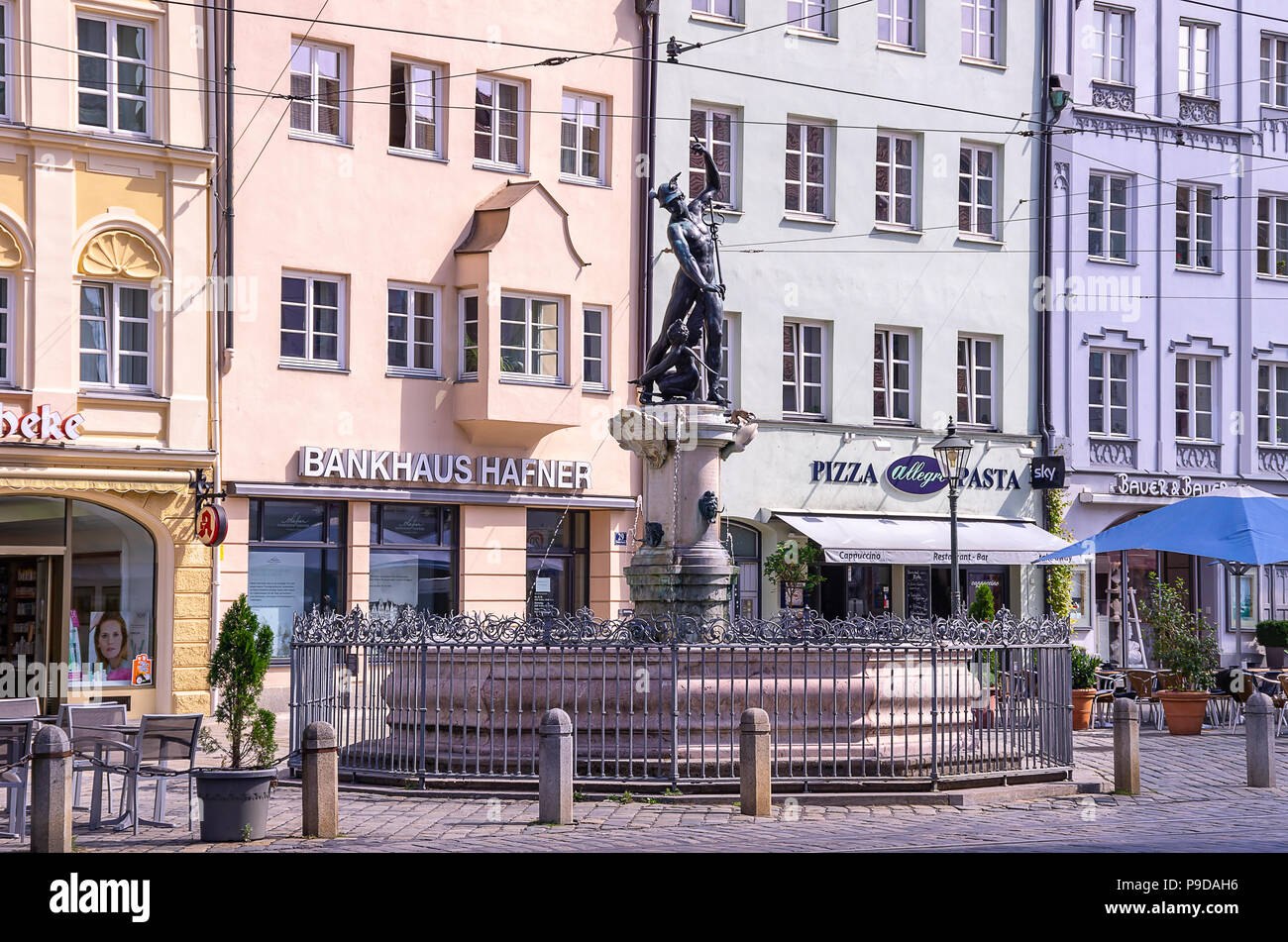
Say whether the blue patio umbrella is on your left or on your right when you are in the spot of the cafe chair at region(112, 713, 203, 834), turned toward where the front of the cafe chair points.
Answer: on your right

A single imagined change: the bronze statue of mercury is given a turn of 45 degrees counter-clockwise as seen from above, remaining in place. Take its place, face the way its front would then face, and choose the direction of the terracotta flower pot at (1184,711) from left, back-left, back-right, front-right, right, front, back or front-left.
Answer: front-left

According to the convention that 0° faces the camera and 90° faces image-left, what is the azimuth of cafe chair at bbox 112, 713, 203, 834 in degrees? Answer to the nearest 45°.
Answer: approximately 135°

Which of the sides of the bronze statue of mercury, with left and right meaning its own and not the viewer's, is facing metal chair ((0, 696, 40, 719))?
right

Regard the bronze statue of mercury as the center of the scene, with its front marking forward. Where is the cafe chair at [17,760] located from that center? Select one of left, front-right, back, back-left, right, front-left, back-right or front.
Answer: right

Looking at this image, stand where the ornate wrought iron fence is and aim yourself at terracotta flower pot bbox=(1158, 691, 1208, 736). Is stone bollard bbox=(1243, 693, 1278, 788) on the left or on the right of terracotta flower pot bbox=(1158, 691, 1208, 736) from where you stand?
right

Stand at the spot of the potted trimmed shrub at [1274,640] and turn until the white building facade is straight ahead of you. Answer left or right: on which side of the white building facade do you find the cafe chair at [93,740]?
left
